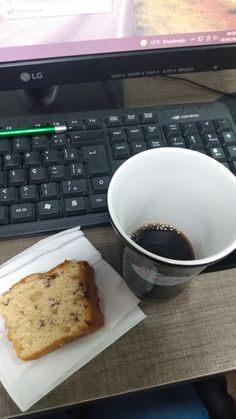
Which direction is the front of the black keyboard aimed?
toward the camera
